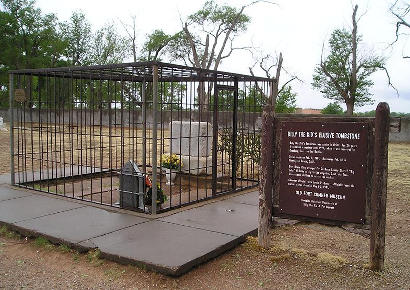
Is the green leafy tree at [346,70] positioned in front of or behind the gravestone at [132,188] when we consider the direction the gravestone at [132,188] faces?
behind

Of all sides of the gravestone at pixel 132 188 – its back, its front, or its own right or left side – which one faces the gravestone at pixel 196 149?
back

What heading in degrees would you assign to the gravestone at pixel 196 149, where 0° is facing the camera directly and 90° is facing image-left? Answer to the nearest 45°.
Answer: approximately 45°

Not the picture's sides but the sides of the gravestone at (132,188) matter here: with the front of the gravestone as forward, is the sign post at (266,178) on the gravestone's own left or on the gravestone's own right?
on the gravestone's own left

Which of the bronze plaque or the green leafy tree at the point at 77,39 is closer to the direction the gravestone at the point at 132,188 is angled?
the bronze plaque

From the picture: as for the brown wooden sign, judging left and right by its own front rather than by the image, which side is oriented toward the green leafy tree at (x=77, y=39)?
right

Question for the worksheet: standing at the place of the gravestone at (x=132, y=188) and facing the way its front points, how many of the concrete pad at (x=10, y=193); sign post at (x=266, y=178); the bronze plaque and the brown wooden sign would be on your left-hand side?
2

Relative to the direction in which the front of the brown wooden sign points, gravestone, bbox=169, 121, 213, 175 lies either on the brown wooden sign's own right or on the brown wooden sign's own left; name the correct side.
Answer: on the brown wooden sign's own right

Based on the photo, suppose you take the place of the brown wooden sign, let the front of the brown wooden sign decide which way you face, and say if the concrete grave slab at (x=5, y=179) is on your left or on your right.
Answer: on your right

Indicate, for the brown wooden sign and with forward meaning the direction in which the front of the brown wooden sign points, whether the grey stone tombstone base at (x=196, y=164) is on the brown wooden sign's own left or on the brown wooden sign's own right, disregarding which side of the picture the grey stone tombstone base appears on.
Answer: on the brown wooden sign's own right

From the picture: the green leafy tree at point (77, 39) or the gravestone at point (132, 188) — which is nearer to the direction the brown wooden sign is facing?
the gravestone

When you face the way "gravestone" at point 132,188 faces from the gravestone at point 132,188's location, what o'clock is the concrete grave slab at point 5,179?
The concrete grave slab is roughly at 3 o'clock from the gravestone.
